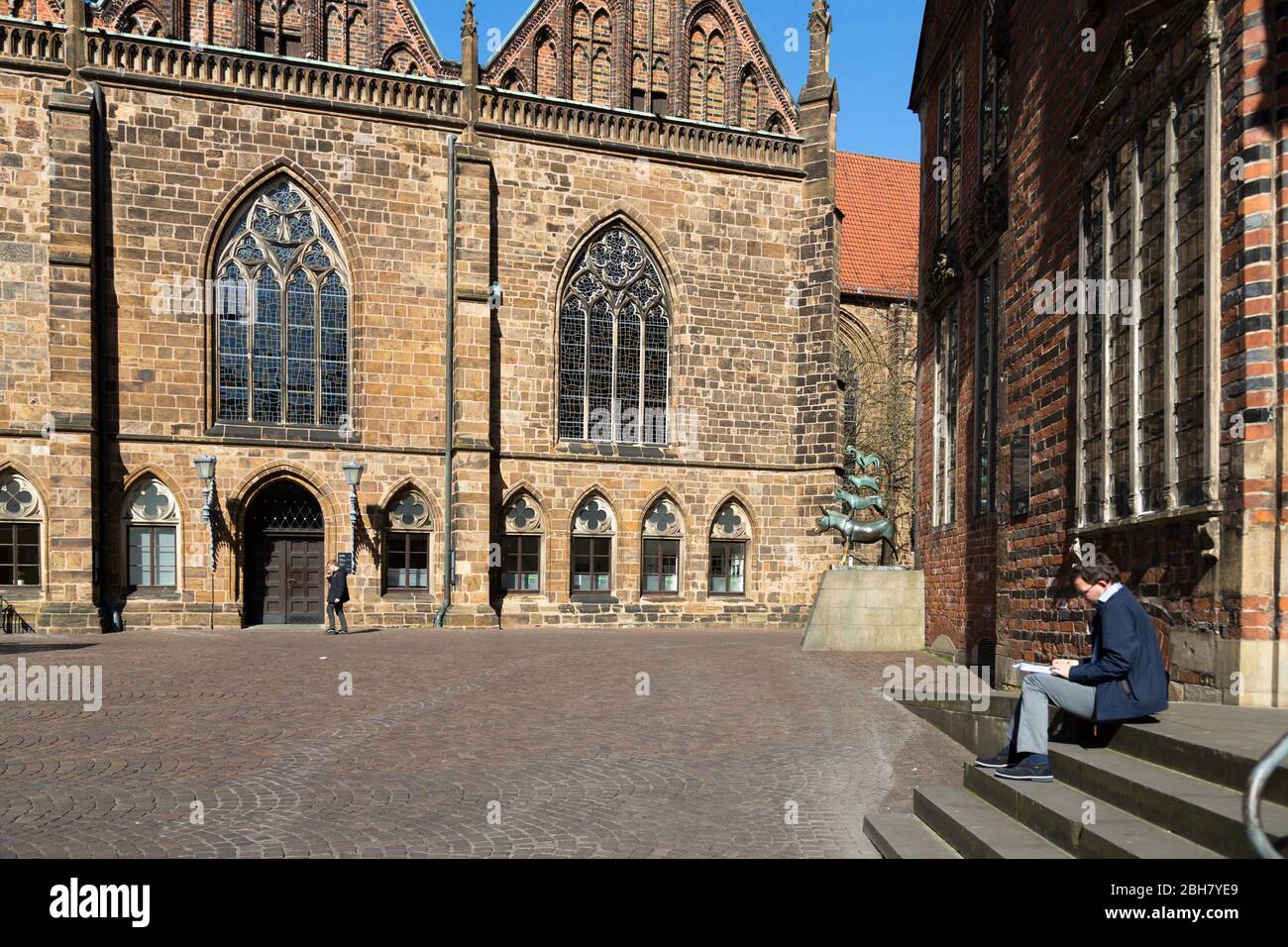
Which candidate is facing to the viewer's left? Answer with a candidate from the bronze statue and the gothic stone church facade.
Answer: the bronze statue

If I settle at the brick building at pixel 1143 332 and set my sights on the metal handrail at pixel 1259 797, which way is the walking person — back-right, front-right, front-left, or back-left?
back-right

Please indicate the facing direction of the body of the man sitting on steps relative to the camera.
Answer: to the viewer's left

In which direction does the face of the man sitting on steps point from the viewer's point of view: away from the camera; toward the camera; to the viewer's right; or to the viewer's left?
to the viewer's left

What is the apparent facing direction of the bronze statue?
to the viewer's left

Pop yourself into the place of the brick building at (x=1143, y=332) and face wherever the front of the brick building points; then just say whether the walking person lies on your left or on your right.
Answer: on your right

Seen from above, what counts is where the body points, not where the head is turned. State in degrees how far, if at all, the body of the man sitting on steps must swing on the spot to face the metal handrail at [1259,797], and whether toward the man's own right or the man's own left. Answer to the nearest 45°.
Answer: approximately 90° to the man's own left

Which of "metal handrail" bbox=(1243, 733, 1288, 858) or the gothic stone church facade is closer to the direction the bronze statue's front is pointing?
the gothic stone church facade

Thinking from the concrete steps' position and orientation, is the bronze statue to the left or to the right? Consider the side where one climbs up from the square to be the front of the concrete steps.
on its right

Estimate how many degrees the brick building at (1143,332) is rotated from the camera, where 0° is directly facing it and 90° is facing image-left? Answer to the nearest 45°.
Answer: approximately 45°

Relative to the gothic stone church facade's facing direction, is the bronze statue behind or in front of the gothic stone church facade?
in front
